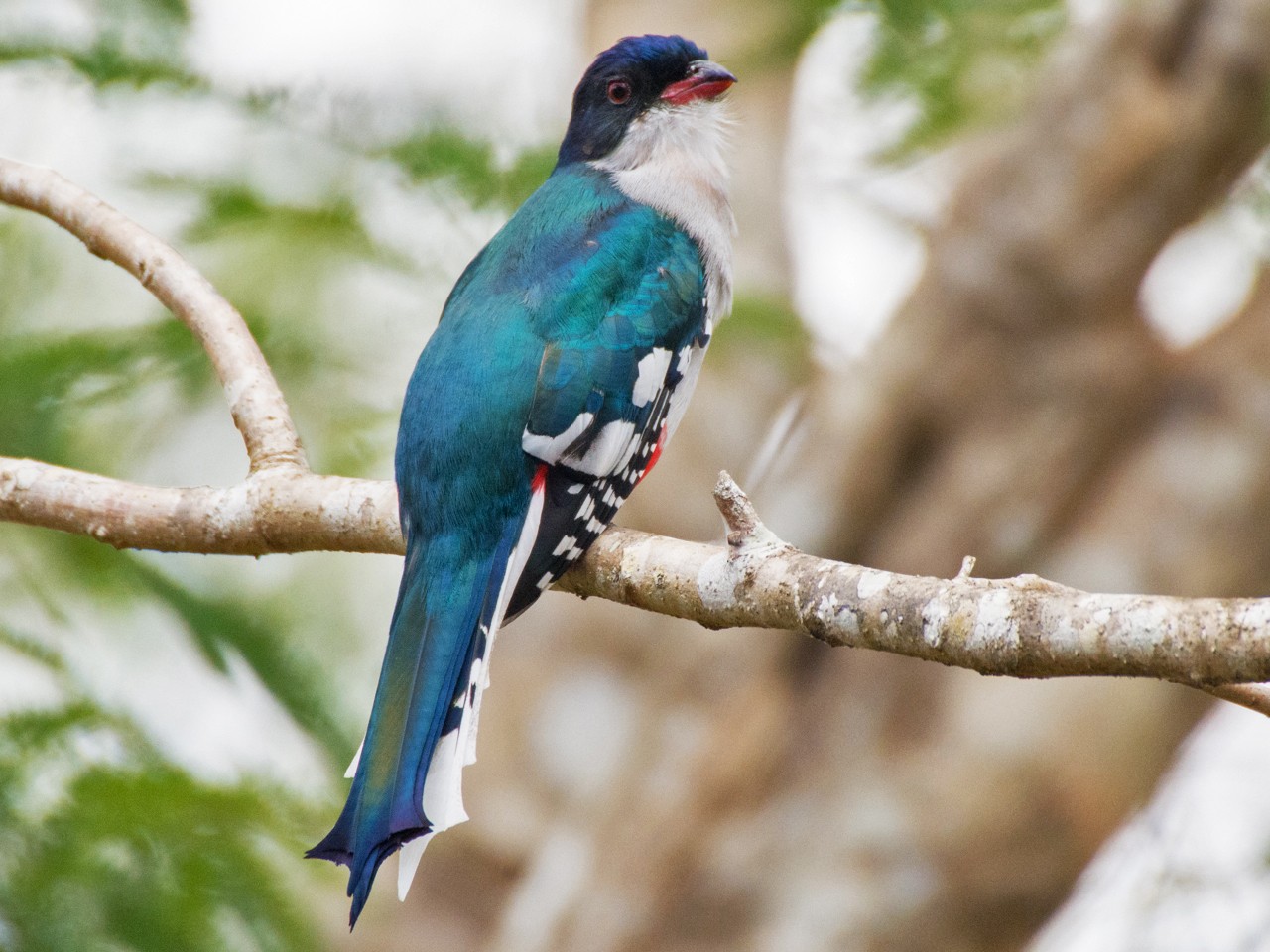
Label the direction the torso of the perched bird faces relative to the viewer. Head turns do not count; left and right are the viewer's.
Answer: facing away from the viewer and to the right of the viewer

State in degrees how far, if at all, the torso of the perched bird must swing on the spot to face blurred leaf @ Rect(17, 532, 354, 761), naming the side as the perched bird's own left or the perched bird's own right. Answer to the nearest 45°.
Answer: approximately 90° to the perched bird's own left
